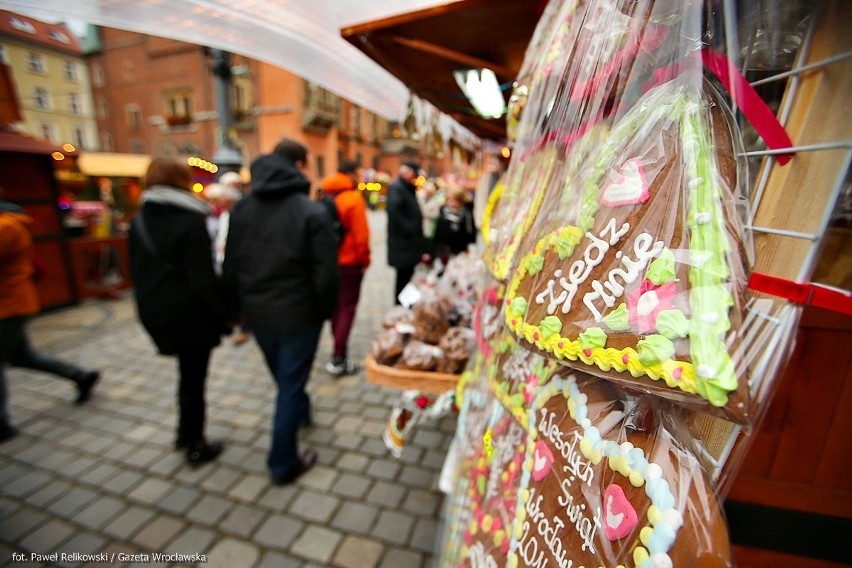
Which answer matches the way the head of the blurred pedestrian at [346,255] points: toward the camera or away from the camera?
away from the camera

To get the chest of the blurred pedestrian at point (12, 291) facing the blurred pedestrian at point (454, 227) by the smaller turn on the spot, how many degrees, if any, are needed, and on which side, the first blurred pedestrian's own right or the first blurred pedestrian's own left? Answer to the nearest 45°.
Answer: approximately 180°

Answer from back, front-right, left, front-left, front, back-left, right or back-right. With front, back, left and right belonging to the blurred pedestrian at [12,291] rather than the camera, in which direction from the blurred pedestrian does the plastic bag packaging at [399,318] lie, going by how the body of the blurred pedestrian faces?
back-left

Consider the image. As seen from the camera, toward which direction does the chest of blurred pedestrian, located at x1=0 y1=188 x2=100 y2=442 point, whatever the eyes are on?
to the viewer's left

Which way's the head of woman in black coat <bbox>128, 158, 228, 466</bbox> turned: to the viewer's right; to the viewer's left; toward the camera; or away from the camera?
away from the camera

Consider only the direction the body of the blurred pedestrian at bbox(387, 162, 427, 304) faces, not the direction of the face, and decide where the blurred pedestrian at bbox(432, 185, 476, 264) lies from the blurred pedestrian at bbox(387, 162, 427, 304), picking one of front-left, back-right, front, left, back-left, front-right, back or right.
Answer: front-left
